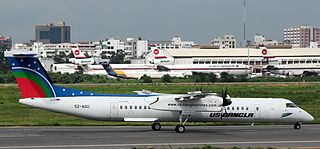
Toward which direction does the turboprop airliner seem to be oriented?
to the viewer's right
